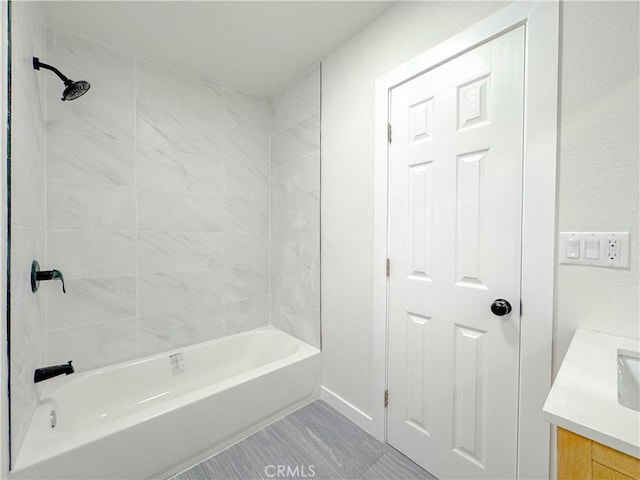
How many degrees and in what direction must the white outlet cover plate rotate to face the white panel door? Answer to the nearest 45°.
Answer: approximately 45° to its right

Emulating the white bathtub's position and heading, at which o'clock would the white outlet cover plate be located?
The white outlet cover plate is roughly at 12 o'clock from the white bathtub.

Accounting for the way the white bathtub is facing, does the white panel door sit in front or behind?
in front

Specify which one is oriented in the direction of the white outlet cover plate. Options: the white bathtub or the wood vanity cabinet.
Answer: the white bathtub

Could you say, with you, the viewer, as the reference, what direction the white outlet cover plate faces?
facing the viewer and to the left of the viewer

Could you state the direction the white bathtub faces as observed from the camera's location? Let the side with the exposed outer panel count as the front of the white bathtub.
facing the viewer and to the right of the viewer

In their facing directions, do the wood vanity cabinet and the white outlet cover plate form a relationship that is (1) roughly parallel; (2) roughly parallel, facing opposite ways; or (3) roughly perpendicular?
roughly parallel

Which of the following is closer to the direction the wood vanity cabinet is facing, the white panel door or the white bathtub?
the white bathtub

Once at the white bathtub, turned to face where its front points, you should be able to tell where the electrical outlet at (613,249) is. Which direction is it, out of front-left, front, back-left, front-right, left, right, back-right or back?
front

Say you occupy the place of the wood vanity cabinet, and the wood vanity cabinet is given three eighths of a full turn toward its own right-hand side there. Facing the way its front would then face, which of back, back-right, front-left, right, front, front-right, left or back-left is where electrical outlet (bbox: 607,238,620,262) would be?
front

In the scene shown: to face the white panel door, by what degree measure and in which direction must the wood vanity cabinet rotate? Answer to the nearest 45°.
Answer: approximately 90° to its right

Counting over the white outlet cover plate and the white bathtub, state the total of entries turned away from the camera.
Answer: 0
